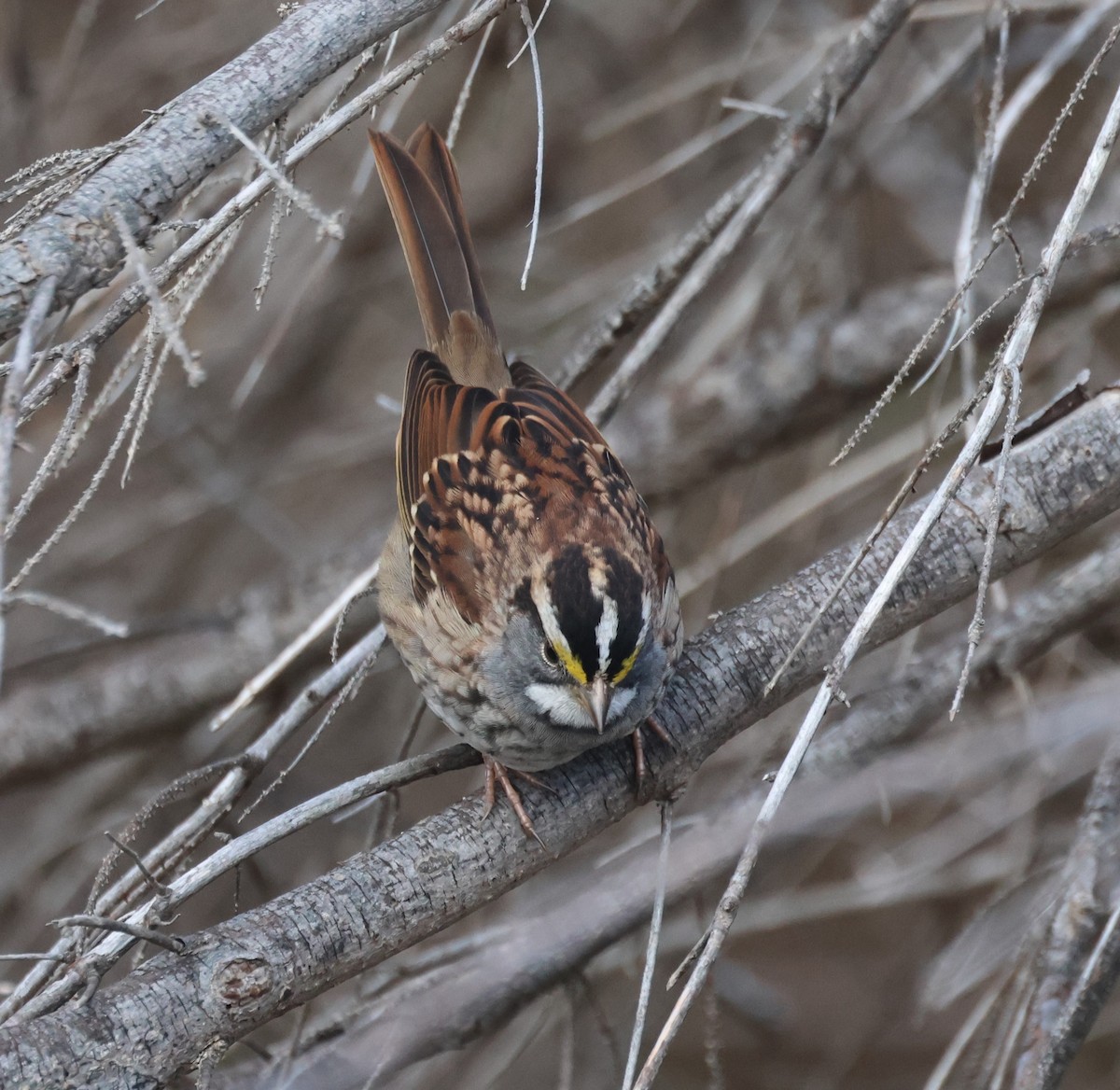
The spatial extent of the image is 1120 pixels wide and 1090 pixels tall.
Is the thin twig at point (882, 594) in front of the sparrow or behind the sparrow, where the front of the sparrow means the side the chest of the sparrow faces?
in front

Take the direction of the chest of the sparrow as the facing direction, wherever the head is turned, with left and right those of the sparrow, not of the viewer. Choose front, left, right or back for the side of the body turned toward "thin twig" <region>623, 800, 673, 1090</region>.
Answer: front

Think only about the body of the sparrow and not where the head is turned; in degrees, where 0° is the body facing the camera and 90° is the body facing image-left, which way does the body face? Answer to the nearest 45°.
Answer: approximately 0°

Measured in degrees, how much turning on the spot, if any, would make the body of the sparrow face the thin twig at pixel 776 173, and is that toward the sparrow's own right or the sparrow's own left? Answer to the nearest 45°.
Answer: approximately 90° to the sparrow's own left
